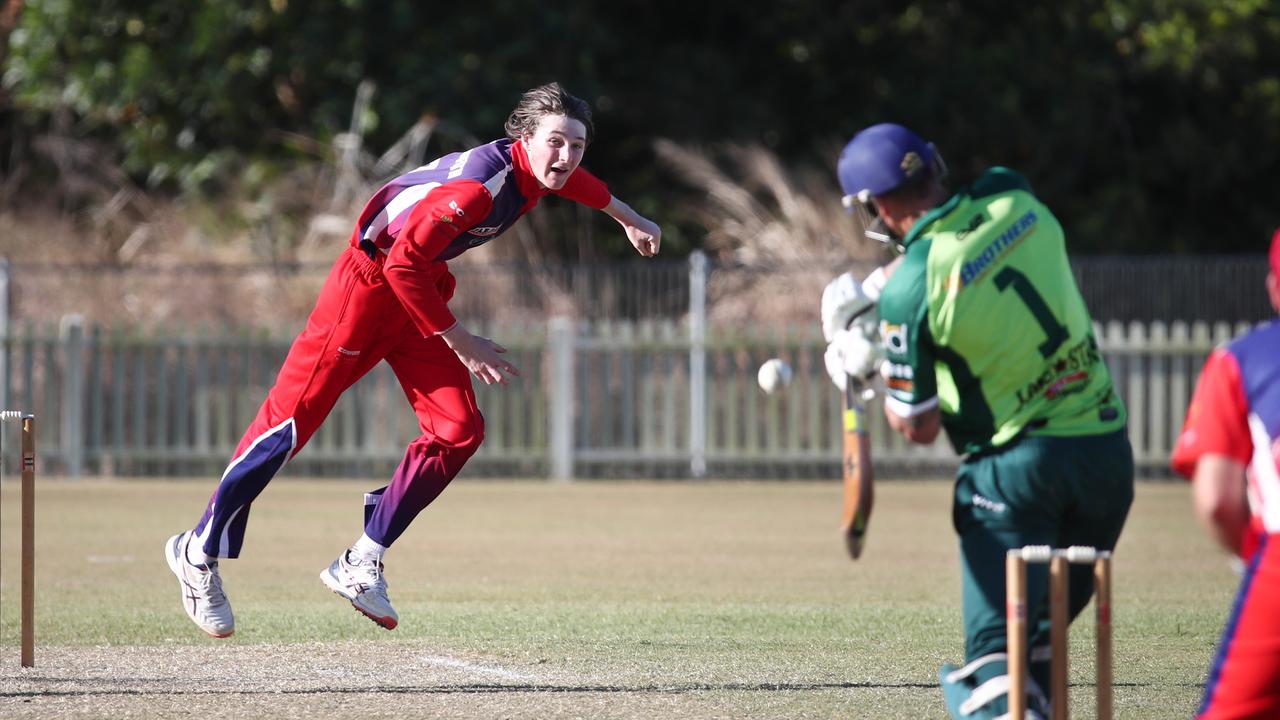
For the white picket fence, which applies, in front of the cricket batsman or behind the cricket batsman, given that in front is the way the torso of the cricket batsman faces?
in front

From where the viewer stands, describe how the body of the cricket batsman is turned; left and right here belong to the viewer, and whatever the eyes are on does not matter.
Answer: facing away from the viewer and to the left of the viewer

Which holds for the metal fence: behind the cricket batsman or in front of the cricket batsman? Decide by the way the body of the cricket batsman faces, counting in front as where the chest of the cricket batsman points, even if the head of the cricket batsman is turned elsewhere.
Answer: in front
